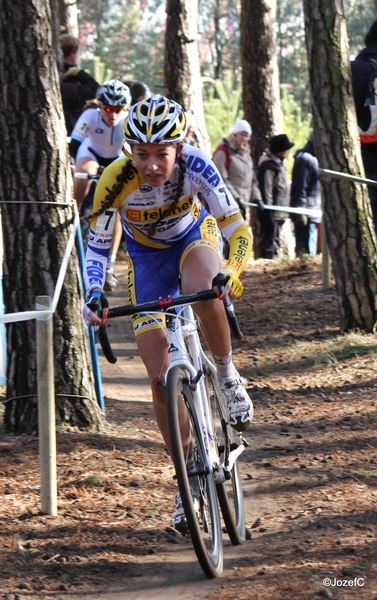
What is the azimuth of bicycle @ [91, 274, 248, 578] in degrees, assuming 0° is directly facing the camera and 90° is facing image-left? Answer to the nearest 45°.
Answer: approximately 0°

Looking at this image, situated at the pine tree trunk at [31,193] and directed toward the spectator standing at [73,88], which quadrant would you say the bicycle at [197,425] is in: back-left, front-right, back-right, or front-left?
back-right

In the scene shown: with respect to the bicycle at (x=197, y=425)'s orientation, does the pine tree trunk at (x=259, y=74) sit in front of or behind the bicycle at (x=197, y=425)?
behind

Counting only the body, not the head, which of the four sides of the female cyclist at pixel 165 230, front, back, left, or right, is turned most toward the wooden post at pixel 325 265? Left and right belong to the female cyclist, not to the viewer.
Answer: back

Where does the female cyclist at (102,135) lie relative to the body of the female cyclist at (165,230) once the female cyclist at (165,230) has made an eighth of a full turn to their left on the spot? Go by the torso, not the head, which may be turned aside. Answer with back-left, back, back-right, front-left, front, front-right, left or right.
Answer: back-left

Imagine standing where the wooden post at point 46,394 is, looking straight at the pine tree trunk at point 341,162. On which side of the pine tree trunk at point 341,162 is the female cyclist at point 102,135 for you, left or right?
left

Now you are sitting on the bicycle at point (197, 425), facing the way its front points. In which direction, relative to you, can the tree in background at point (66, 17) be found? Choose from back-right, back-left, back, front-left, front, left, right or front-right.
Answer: back

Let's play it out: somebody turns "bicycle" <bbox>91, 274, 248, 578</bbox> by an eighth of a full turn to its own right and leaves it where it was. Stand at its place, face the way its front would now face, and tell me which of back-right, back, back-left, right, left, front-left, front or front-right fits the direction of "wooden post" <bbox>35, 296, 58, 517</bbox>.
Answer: right

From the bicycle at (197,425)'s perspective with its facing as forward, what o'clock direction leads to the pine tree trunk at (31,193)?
The pine tree trunk is roughly at 5 o'clock from the bicycle.

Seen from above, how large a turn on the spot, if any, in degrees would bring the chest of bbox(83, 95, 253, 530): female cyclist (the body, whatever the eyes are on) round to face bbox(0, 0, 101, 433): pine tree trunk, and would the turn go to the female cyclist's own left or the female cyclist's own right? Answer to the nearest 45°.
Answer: approximately 135° to the female cyclist's own right

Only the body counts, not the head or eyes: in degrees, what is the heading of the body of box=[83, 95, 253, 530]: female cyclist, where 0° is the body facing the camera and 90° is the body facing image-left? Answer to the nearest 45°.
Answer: approximately 0°

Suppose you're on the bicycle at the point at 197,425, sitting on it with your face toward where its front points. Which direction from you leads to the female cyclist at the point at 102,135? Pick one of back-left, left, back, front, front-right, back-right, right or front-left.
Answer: back

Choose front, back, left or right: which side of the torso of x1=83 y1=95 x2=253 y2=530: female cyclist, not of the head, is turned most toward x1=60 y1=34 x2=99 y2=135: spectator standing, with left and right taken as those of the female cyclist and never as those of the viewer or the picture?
back

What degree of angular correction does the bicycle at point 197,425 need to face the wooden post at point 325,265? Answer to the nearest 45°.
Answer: approximately 180°

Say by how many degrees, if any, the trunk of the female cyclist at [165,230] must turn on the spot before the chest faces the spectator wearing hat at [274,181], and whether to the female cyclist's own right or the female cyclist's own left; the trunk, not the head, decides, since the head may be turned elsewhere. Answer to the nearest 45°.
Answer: approximately 180°

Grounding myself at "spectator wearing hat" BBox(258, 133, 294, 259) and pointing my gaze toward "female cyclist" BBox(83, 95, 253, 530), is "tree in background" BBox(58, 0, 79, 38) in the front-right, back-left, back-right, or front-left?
back-right
